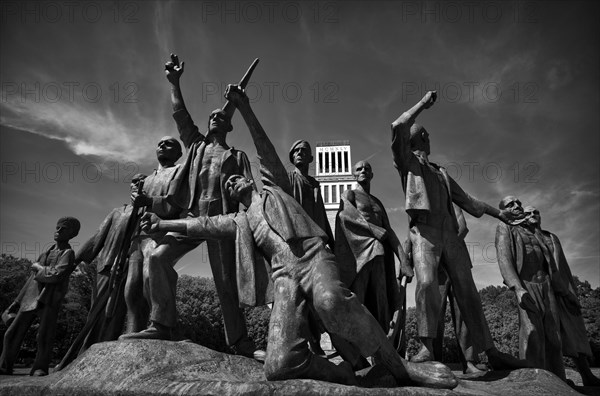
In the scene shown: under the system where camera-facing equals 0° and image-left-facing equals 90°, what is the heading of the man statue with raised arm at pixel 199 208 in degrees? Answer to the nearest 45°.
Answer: approximately 0°

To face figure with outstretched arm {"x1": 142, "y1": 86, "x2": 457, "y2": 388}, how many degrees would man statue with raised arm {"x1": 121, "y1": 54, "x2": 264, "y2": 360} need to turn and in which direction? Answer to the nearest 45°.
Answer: approximately 45° to its left

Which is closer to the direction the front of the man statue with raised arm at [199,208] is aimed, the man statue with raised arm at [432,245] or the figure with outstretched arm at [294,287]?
the figure with outstretched arm

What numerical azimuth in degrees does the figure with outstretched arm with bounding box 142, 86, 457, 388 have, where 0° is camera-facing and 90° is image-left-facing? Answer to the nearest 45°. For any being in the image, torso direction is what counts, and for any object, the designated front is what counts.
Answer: approximately 45°

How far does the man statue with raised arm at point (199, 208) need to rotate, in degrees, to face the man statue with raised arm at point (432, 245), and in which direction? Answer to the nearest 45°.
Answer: approximately 90° to its left

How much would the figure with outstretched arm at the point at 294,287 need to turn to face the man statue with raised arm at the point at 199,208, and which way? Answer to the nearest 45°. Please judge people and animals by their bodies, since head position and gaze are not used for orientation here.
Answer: approximately 90° to its right
